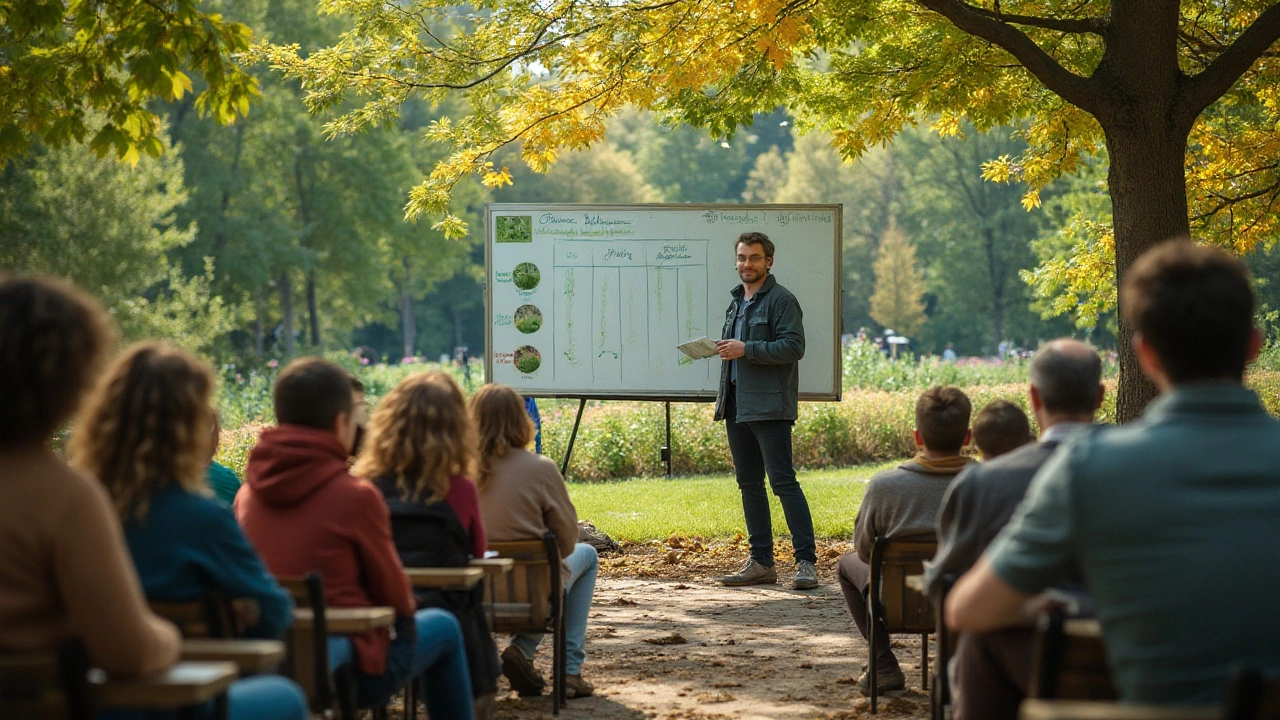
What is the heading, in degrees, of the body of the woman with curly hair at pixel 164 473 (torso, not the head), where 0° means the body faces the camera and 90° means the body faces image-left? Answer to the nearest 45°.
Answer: approximately 225°

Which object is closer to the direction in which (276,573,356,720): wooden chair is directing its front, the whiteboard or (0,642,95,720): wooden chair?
the whiteboard

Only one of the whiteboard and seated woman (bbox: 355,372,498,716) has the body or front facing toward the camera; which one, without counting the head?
the whiteboard

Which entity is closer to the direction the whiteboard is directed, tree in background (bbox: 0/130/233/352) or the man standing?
the man standing

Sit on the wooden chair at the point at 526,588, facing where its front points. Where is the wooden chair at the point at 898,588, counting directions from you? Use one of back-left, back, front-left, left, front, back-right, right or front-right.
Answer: right

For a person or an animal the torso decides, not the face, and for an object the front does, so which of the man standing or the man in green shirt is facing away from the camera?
the man in green shirt

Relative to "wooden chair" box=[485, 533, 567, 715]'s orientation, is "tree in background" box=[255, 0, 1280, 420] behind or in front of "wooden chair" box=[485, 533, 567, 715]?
in front

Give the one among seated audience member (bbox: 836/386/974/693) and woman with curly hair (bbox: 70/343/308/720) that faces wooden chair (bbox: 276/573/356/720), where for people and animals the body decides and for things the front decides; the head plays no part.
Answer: the woman with curly hair

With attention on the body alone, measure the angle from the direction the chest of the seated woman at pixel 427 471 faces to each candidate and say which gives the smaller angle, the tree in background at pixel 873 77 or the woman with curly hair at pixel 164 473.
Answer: the tree in background

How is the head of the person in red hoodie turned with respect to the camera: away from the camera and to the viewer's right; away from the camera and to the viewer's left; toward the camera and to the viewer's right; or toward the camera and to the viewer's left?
away from the camera and to the viewer's right

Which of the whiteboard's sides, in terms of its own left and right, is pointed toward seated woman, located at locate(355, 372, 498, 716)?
front

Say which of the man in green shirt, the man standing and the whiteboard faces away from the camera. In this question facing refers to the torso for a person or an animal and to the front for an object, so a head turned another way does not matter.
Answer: the man in green shirt

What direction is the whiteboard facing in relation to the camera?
toward the camera

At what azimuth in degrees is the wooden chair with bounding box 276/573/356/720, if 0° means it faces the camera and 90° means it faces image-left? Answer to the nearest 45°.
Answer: approximately 225°

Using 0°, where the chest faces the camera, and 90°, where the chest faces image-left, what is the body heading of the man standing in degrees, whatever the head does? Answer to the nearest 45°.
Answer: approximately 45°

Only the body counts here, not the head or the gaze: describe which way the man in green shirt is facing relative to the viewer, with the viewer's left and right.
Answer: facing away from the viewer

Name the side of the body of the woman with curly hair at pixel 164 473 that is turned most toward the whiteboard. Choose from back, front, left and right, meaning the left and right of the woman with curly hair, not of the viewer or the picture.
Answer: front

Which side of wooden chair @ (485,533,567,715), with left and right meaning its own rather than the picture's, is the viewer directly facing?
back
